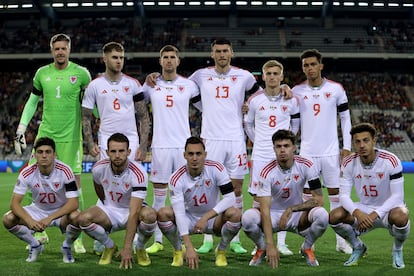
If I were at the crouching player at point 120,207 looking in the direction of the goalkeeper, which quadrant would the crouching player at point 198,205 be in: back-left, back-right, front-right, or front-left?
back-right

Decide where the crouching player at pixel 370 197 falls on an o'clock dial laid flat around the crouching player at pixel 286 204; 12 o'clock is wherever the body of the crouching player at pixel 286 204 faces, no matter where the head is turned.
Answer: the crouching player at pixel 370 197 is roughly at 9 o'clock from the crouching player at pixel 286 204.

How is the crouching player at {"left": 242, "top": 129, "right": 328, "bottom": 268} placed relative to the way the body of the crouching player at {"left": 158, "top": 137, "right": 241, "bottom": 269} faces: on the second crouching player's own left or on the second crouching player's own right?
on the second crouching player's own left

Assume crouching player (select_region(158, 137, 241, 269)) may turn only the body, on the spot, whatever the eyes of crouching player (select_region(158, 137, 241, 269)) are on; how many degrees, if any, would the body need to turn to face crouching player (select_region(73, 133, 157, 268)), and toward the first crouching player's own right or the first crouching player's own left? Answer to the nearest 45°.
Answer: approximately 90° to the first crouching player's own right

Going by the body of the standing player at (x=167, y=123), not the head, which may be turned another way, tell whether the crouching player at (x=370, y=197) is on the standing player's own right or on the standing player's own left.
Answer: on the standing player's own left
